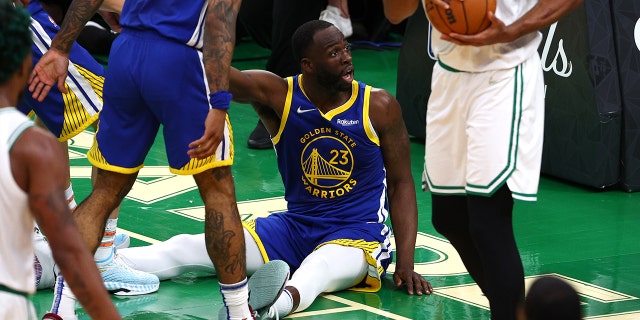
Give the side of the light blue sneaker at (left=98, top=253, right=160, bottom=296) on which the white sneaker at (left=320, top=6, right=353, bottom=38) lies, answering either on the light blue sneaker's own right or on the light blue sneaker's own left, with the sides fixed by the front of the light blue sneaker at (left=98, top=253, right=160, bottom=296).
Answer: on the light blue sneaker's own left

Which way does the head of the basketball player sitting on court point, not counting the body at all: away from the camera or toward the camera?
toward the camera

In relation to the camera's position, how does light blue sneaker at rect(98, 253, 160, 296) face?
facing to the right of the viewer
